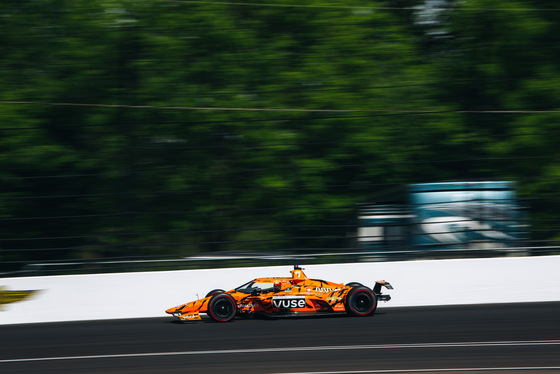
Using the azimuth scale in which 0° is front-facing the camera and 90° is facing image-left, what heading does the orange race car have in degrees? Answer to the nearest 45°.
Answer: approximately 90°

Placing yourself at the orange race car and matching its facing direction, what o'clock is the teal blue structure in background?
The teal blue structure in background is roughly at 5 o'clock from the orange race car.
